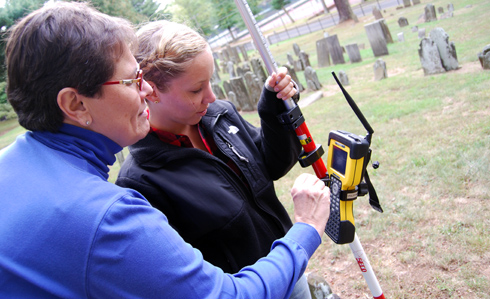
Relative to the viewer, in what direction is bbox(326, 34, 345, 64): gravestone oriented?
toward the camera

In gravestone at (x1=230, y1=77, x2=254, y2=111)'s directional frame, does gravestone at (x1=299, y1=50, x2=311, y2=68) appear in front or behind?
behind

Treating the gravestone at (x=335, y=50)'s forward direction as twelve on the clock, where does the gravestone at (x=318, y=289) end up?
the gravestone at (x=318, y=289) is roughly at 12 o'clock from the gravestone at (x=335, y=50).

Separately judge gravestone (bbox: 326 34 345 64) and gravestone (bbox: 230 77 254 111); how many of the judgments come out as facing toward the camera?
2

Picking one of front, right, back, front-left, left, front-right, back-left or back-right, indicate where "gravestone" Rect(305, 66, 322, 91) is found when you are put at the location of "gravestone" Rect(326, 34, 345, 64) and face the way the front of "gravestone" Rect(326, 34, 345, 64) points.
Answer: front

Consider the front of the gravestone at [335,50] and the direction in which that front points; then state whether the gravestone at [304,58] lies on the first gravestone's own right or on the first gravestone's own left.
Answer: on the first gravestone's own right

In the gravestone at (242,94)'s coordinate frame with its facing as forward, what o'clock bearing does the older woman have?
The older woman is roughly at 12 o'clock from the gravestone.

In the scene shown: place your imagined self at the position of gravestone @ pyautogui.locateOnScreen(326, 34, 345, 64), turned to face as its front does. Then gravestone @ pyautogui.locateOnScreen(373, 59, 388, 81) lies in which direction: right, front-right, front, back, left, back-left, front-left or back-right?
front

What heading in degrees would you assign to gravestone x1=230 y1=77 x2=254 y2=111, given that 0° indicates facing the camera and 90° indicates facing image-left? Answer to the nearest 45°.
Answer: approximately 0°

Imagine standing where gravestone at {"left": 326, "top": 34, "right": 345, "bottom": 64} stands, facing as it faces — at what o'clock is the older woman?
The older woman is roughly at 12 o'clock from the gravestone.

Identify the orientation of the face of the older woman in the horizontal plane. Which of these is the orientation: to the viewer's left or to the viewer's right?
to the viewer's right
